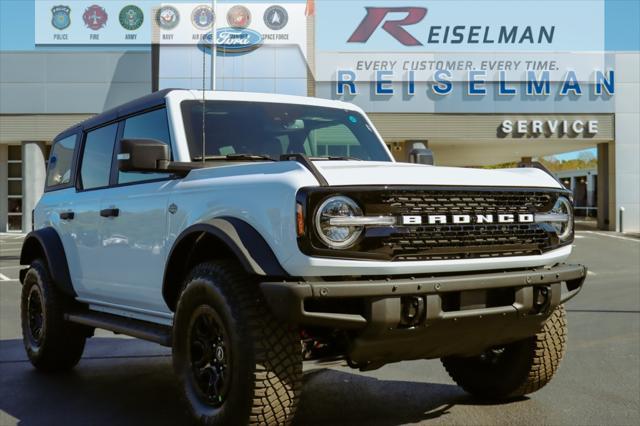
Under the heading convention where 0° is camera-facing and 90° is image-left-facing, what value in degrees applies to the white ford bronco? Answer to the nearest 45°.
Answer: approximately 315°

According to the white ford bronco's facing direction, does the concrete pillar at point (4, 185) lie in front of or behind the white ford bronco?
behind
